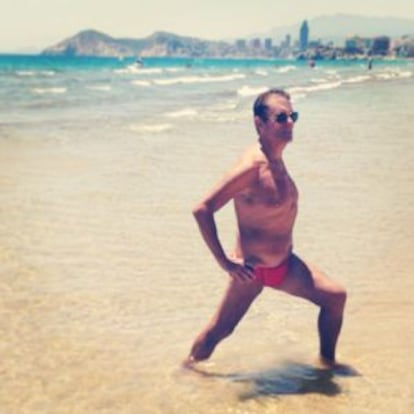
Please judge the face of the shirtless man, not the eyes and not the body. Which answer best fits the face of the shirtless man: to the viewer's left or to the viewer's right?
to the viewer's right
